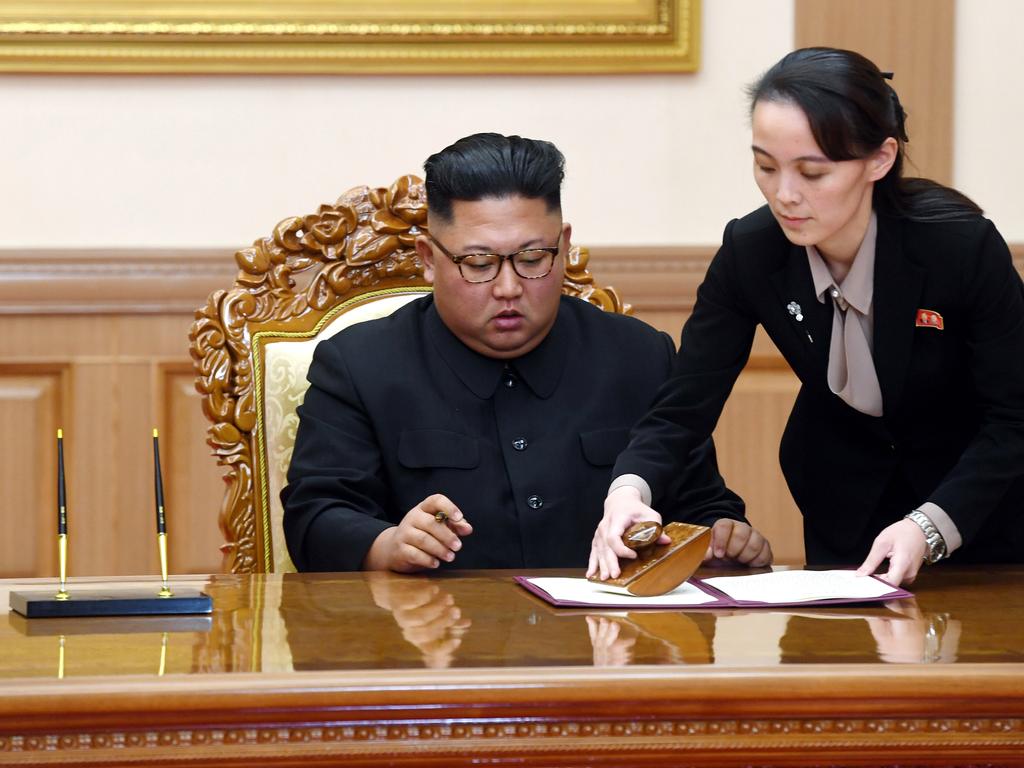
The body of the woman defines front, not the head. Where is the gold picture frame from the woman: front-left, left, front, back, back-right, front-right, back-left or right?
right

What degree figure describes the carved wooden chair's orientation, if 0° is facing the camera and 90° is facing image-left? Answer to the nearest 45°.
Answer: approximately 0°

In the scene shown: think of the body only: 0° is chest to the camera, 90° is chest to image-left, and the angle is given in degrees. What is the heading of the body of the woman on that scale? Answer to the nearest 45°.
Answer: approximately 45°

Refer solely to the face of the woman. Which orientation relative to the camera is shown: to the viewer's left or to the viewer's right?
to the viewer's left

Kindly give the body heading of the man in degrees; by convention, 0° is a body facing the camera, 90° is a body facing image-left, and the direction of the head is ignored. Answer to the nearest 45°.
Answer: approximately 0°

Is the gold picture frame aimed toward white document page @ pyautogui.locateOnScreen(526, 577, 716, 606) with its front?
yes

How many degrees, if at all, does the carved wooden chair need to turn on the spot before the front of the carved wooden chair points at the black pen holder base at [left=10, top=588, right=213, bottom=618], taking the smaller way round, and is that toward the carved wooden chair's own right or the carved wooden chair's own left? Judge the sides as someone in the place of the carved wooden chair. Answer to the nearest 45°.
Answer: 0° — it already faces it
